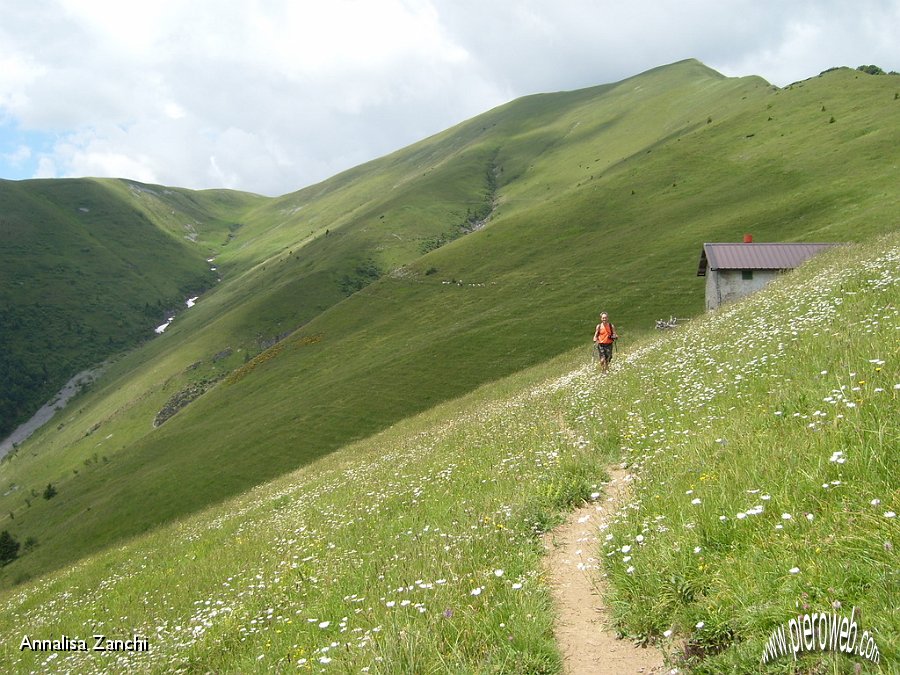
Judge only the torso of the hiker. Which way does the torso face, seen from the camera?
toward the camera
